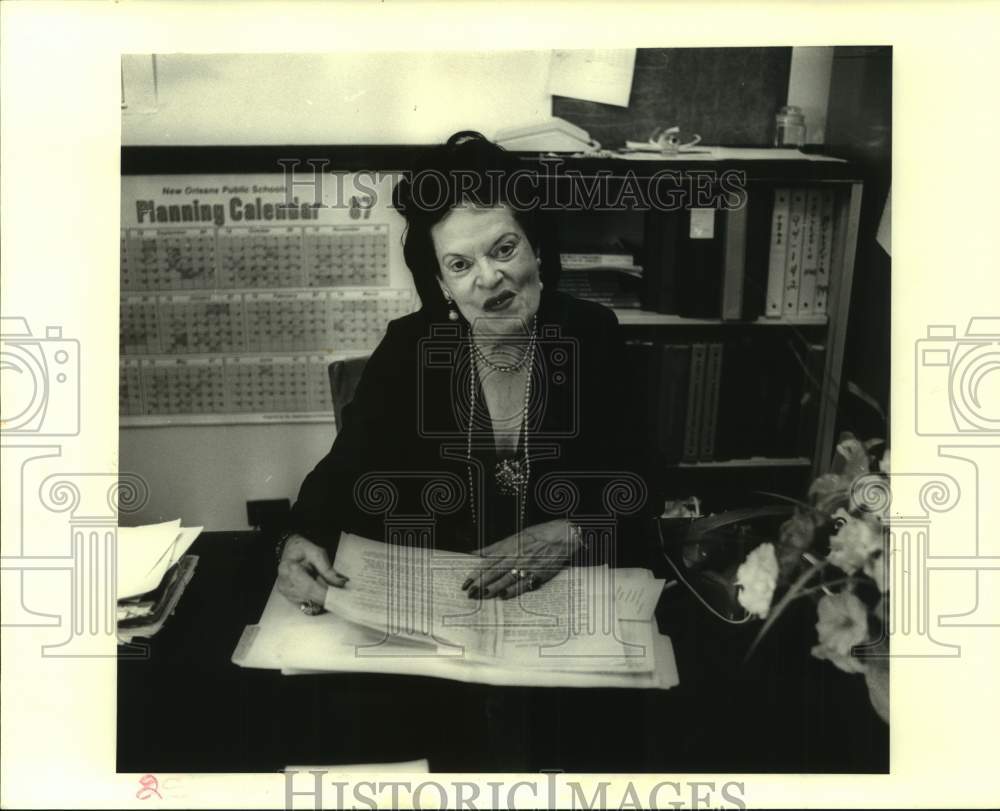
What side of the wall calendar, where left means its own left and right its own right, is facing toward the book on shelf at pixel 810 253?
left

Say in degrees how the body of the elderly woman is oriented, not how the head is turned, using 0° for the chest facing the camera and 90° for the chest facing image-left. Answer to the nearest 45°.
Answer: approximately 0°

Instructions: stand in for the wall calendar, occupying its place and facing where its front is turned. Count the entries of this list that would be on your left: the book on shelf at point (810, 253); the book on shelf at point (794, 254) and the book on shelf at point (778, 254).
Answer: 3
